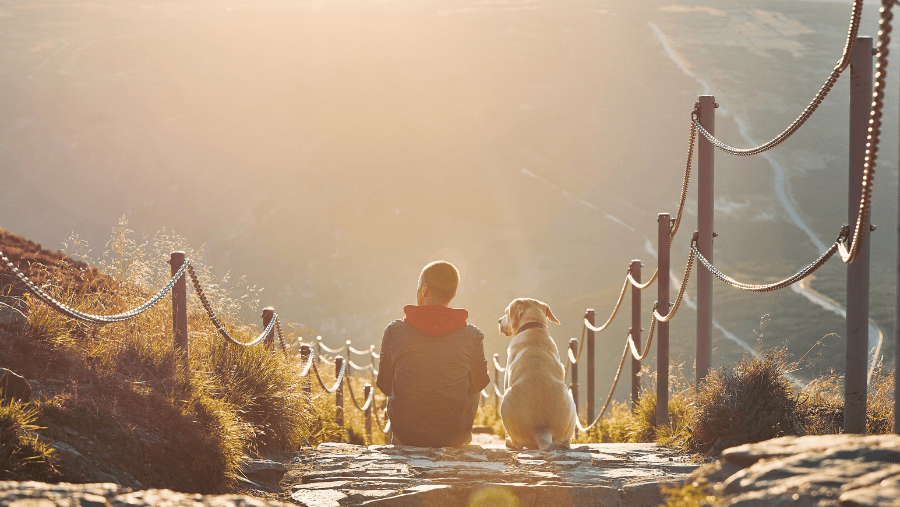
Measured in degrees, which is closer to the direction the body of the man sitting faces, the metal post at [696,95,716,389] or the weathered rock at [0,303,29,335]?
the metal post

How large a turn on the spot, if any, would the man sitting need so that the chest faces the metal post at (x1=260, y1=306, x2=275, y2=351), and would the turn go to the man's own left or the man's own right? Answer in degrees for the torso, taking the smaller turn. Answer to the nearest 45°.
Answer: approximately 45° to the man's own left

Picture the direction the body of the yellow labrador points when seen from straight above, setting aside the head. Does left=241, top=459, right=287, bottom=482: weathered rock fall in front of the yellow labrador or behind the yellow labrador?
behind

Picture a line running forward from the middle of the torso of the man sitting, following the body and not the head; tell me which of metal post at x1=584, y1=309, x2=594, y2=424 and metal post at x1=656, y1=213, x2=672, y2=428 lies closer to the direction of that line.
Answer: the metal post at x1=584, y1=309, x2=594, y2=424

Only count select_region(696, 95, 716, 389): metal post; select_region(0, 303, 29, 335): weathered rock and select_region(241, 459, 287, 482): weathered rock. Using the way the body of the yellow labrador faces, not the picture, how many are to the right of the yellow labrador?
1

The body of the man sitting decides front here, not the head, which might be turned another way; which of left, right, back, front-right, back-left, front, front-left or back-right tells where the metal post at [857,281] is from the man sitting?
back-right

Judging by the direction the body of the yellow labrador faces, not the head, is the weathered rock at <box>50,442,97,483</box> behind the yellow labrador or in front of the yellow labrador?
behind

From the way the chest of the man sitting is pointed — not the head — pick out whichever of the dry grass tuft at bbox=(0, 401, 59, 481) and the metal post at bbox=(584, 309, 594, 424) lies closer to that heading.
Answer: the metal post

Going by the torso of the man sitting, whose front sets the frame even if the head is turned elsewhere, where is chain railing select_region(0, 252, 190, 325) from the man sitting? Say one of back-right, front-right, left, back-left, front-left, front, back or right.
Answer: back-left

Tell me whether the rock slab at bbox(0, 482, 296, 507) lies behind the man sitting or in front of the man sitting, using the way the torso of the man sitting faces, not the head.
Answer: behind

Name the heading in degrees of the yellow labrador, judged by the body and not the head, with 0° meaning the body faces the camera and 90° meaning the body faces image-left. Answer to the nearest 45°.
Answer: approximately 180°

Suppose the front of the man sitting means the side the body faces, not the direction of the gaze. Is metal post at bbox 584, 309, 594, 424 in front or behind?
in front

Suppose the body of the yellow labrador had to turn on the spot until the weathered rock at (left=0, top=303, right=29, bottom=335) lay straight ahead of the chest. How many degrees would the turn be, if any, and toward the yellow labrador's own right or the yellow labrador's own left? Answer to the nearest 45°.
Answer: approximately 135° to the yellow labrador's own left

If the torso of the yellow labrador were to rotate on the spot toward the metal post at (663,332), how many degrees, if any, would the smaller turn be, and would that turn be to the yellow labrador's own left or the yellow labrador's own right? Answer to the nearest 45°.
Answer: approximately 45° to the yellow labrador's own right

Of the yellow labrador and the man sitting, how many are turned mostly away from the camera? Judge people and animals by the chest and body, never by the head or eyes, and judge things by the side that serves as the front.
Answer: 2

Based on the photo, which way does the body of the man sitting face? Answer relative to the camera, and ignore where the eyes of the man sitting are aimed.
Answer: away from the camera
